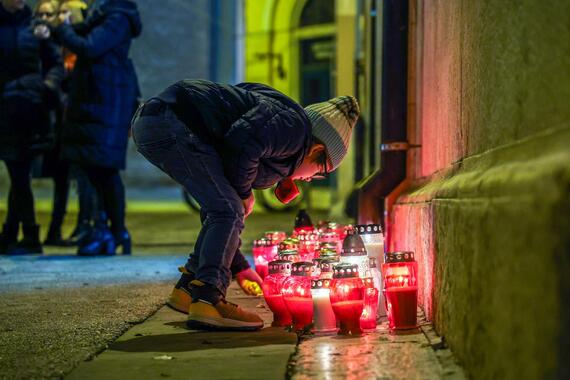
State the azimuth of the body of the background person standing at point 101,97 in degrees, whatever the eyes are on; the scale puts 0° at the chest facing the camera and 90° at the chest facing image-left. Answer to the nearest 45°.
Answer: approximately 90°

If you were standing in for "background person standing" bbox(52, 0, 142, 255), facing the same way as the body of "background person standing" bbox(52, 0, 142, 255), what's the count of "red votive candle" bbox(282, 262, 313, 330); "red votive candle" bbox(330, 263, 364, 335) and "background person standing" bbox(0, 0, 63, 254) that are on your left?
2

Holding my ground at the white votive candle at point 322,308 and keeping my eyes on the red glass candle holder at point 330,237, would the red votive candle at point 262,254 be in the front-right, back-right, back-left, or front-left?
front-left

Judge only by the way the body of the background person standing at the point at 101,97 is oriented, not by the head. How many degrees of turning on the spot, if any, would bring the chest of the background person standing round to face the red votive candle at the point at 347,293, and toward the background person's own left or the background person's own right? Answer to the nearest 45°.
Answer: approximately 90° to the background person's own left

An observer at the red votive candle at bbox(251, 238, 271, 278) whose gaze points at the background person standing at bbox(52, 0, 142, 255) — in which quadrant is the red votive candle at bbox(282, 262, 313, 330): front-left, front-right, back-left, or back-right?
back-left

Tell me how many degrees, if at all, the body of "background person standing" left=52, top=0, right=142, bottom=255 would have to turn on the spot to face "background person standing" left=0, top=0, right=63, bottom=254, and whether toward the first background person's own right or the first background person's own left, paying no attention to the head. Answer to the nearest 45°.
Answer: approximately 45° to the first background person's own right

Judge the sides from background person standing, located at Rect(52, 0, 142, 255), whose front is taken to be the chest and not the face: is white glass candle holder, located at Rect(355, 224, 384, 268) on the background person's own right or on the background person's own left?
on the background person's own left
